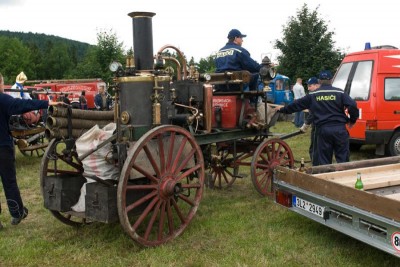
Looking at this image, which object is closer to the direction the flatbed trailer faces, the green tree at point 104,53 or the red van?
the red van

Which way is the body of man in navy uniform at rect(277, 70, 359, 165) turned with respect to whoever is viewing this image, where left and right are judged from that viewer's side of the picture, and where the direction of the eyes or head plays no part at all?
facing away from the viewer

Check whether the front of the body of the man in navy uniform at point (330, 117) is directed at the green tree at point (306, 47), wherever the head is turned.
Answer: yes

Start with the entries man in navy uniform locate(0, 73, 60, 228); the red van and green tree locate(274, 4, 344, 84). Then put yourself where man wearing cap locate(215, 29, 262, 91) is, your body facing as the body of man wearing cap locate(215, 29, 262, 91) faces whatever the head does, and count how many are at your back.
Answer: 1

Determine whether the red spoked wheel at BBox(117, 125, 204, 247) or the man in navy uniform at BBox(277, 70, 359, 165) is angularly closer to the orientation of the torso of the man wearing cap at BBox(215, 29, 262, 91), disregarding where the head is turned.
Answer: the man in navy uniform

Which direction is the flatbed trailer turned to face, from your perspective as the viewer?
facing away from the viewer and to the right of the viewer

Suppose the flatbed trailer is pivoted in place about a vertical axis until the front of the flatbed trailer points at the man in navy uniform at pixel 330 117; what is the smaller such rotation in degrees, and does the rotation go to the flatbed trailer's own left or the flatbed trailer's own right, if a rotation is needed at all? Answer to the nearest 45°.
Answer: approximately 45° to the flatbed trailer's own left

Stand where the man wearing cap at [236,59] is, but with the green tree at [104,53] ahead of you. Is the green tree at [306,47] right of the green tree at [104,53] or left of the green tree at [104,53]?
right
